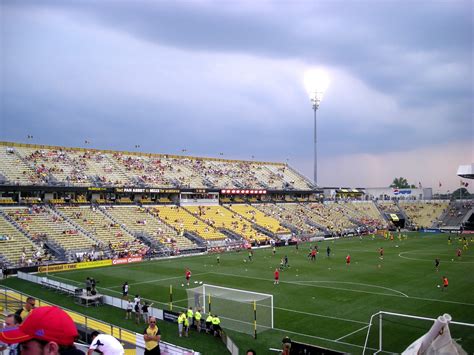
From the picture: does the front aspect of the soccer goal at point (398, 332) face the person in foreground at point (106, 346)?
no

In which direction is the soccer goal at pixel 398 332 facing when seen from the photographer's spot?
facing away from the viewer and to the right of the viewer

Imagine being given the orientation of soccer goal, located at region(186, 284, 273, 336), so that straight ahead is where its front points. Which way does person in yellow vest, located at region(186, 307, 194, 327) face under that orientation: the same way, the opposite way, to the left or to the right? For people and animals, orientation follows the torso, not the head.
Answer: the same way

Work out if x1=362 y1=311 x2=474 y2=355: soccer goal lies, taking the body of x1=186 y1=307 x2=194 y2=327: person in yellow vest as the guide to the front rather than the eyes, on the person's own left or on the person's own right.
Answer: on the person's own right

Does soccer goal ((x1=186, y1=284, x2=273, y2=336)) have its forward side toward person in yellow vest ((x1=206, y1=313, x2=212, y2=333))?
no

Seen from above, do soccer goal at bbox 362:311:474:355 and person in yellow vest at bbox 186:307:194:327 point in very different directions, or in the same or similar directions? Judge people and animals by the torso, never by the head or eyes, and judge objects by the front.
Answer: same or similar directions

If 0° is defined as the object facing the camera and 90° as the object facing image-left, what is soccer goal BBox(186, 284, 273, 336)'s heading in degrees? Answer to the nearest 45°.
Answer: approximately 225°

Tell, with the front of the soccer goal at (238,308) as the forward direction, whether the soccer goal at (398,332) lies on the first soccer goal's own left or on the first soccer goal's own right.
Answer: on the first soccer goal's own right

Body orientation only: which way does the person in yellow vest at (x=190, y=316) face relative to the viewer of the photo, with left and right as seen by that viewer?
facing away from the viewer and to the right of the viewer
